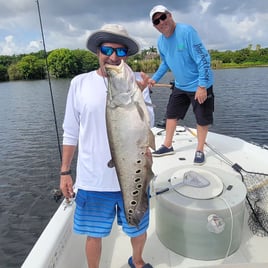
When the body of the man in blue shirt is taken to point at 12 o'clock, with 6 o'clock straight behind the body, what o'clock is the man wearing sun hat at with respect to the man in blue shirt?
The man wearing sun hat is roughly at 11 o'clock from the man in blue shirt.

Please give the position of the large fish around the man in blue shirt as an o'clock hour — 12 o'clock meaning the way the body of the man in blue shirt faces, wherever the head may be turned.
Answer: The large fish is roughly at 11 o'clock from the man in blue shirt.

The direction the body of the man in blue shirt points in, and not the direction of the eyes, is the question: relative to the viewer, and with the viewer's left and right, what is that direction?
facing the viewer and to the left of the viewer
